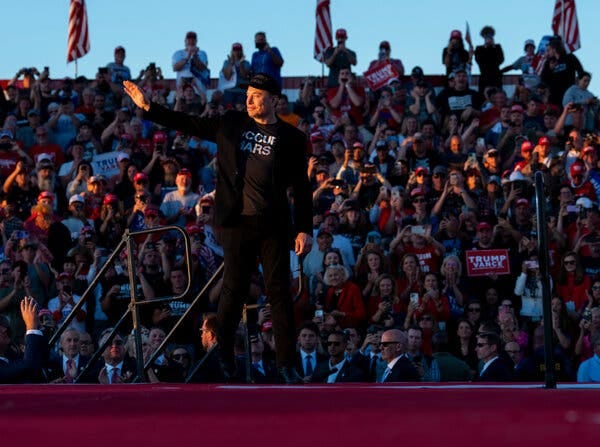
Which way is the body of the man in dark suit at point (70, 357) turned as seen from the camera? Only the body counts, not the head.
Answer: toward the camera

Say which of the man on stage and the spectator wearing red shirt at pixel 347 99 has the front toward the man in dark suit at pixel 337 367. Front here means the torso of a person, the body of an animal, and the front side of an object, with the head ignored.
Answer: the spectator wearing red shirt

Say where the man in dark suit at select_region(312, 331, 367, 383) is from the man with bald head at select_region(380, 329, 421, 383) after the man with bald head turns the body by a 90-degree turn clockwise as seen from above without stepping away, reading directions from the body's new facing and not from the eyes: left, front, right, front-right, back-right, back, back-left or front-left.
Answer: front

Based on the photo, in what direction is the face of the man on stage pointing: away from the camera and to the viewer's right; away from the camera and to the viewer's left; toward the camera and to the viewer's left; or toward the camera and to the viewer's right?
toward the camera and to the viewer's left

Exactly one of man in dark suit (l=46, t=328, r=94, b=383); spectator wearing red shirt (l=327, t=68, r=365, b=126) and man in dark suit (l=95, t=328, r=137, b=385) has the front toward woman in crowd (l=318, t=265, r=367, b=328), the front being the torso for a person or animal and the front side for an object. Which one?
the spectator wearing red shirt

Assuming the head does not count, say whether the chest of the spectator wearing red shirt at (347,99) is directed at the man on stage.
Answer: yes

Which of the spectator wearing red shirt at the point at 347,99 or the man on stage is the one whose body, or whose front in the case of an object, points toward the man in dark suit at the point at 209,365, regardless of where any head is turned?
the spectator wearing red shirt

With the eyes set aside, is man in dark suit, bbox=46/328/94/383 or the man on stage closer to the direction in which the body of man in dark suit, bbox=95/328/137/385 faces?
the man on stage

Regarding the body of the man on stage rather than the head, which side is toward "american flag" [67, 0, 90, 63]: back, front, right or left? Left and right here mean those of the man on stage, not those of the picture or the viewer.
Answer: back

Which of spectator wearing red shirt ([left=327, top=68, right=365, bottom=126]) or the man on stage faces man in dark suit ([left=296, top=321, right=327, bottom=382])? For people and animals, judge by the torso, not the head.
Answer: the spectator wearing red shirt

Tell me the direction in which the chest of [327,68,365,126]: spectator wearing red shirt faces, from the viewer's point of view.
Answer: toward the camera

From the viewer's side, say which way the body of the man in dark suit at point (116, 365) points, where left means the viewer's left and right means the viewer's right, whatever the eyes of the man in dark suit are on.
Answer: facing the viewer

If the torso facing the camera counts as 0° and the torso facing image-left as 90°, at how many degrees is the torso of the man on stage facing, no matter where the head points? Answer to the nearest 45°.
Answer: approximately 0°
